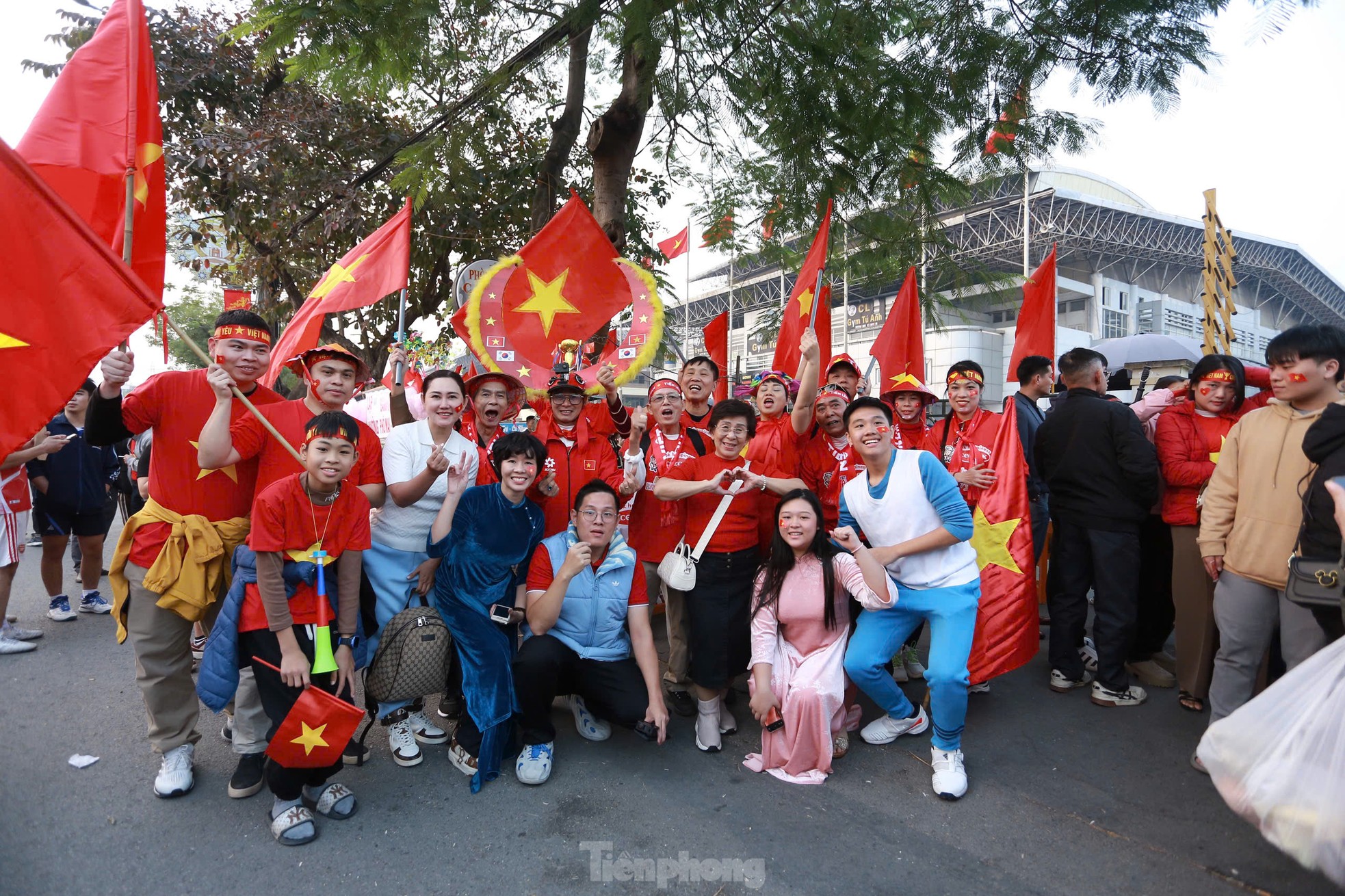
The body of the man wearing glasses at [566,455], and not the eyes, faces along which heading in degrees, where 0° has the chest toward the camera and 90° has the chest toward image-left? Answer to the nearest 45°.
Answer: approximately 0°

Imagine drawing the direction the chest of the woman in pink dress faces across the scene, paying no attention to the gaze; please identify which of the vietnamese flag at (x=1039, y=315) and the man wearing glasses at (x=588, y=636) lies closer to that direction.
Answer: the man wearing glasses

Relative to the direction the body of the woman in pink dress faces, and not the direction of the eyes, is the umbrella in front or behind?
behind

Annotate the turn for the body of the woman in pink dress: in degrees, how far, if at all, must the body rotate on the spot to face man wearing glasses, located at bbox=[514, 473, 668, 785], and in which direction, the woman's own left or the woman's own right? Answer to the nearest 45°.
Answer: approximately 90° to the woman's own right

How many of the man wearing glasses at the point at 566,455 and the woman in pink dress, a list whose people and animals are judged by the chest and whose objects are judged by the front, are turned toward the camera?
2

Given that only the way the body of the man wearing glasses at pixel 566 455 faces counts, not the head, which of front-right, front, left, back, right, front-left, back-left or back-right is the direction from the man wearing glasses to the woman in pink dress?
front-left

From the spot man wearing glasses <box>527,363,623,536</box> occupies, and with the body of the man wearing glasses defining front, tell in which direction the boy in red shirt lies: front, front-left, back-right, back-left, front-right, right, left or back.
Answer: front-right

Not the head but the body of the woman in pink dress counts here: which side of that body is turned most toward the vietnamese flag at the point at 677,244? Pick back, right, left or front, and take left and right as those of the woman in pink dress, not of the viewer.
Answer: back

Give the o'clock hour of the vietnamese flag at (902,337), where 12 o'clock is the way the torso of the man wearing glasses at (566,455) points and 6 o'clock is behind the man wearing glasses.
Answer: The vietnamese flag is roughly at 8 o'clock from the man wearing glasses.

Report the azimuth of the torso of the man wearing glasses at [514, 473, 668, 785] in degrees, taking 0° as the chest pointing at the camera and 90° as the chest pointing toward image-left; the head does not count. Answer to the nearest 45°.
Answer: approximately 0°

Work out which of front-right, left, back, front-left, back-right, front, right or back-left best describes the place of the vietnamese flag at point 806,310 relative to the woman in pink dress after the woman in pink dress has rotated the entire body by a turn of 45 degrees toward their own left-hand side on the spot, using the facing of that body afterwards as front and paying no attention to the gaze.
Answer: back-left
